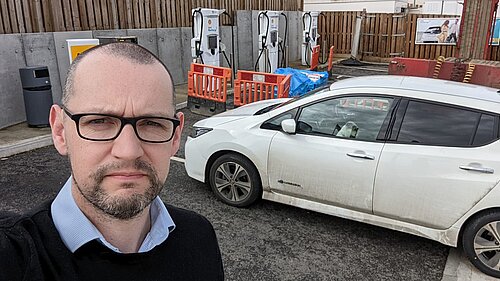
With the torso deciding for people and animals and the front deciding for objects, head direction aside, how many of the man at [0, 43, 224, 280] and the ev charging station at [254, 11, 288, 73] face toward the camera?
2

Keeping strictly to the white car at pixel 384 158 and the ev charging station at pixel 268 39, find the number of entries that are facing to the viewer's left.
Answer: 1

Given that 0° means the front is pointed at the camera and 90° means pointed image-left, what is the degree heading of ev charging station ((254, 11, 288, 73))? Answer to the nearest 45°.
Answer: approximately 0°

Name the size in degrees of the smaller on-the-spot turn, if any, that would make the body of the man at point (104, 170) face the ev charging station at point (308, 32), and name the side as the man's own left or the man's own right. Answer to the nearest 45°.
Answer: approximately 135° to the man's own left

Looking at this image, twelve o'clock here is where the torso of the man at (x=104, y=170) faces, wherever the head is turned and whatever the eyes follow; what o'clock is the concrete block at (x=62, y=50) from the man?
The concrete block is roughly at 6 o'clock from the man.

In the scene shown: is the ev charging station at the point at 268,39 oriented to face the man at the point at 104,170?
yes

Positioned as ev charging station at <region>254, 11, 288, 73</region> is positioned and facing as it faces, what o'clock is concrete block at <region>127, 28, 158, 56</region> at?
The concrete block is roughly at 2 o'clock from the ev charging station.

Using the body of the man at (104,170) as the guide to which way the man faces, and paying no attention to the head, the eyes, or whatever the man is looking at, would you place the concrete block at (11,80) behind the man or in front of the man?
behind

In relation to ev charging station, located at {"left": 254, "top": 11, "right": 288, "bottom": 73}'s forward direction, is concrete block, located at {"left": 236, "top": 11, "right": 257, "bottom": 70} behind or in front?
behind

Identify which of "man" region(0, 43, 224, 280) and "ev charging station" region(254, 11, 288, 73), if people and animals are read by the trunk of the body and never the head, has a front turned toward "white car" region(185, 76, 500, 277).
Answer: the ev charging station

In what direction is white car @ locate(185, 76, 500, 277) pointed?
to the viewer's left

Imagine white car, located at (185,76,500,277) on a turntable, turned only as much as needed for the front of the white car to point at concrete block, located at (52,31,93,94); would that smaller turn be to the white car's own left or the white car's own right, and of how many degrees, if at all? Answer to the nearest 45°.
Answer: approximately 45° to the white car's own right

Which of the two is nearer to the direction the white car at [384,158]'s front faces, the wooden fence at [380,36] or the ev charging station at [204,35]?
the ev charging station
